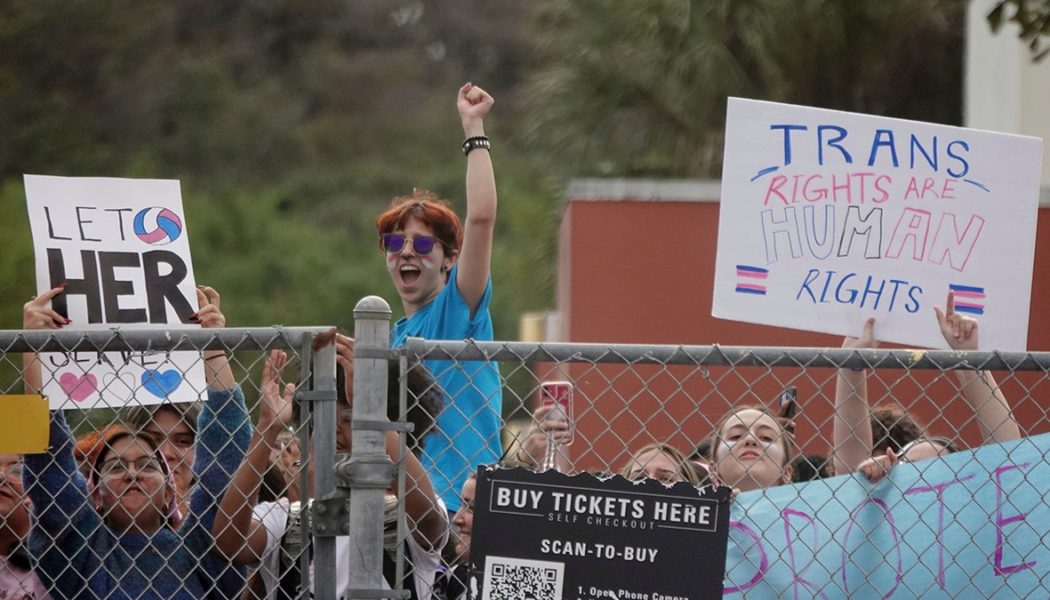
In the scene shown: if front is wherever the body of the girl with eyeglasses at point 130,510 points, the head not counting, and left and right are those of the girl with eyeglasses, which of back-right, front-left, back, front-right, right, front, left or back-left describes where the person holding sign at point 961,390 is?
left

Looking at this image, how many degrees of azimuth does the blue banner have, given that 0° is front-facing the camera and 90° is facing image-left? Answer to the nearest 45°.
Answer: approximately 0°

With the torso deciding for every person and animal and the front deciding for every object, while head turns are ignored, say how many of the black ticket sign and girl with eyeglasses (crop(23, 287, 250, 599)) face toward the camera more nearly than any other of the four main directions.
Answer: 2

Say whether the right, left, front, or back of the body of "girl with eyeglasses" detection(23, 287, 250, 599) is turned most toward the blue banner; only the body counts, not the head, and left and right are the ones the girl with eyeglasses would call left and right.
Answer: left

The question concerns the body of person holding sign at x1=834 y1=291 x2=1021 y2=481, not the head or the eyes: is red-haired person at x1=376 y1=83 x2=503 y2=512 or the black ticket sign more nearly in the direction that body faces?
the black ticket sign

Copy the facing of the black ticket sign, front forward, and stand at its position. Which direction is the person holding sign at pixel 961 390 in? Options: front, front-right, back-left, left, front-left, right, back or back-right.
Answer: back-left

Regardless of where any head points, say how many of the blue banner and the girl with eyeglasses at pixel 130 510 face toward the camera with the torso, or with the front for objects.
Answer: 2
